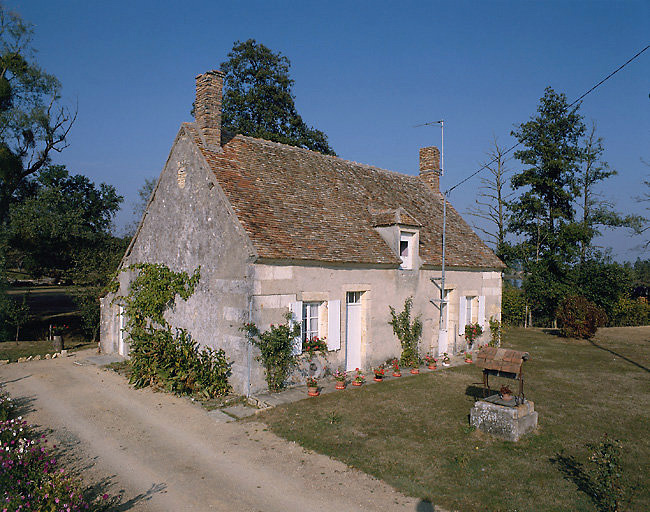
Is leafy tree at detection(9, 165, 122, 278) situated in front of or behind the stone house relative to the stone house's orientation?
behind

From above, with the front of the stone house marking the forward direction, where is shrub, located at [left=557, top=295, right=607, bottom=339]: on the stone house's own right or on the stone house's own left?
on the stone house's own left

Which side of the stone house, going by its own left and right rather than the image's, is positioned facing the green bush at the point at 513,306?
left

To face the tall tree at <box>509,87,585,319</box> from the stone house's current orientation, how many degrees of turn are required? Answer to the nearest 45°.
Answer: approximately 90° to its left

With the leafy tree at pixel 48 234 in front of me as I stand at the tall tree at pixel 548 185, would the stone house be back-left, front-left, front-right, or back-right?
front-left

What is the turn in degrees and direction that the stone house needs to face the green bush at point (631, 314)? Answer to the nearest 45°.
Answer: approximately 90° to its left

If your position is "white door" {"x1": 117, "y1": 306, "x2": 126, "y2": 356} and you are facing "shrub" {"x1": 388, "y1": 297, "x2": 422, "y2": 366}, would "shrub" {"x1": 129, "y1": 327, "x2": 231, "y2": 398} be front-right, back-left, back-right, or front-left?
front-right

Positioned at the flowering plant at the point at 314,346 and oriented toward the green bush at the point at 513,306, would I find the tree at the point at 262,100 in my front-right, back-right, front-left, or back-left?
front-left

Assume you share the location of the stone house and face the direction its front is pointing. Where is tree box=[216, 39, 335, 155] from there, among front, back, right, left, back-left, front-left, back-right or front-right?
back-left

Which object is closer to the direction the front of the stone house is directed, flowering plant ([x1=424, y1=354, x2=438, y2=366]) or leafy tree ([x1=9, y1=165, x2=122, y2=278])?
the flowering plant

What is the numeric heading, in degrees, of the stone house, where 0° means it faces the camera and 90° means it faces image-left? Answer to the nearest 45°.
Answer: approximately 315°

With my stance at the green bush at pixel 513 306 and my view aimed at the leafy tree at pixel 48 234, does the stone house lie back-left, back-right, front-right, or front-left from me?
front-left
